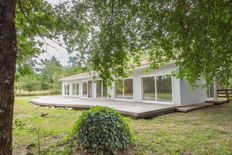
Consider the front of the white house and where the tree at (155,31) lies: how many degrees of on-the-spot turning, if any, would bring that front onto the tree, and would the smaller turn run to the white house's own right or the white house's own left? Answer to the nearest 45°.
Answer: approximately 45° to the white house's own left

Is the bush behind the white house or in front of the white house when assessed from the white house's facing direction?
in front

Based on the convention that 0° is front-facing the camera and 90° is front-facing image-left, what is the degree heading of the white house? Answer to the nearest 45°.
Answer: approximately 45°
